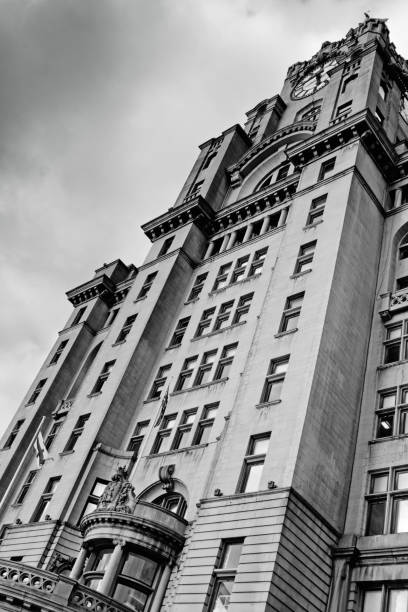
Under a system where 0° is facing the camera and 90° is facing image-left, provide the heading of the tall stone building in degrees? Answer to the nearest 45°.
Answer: approximately 45°
